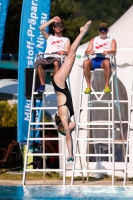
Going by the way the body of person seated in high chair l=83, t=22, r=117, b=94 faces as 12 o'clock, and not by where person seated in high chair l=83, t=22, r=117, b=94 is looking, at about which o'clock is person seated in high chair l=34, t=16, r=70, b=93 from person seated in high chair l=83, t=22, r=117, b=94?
person seated in high chair l=34, t=16, r=70, b=93 is roughly at 3 o'clock from person seated in high chair l=83, t=22, r=117, b=94.

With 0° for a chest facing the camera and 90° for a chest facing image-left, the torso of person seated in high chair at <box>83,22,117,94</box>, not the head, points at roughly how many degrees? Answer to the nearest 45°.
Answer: approximately 0°

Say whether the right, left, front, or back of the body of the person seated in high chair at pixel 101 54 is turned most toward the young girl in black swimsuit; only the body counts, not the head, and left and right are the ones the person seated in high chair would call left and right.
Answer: front

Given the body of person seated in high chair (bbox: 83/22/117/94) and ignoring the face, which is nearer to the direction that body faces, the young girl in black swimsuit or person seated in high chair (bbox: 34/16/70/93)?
the young girl in black swimsuit
